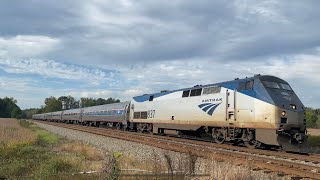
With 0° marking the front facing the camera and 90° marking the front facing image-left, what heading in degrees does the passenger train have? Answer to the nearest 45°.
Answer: approximately 315°
